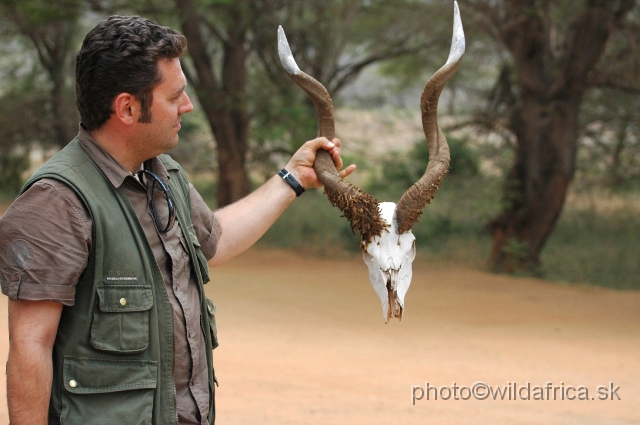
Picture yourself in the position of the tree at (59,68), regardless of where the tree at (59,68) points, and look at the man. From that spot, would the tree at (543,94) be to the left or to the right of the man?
left

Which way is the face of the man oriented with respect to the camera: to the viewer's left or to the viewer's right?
to the viewer's right

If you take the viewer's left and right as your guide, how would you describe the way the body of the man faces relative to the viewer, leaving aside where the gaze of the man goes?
facing the viewer and to the right of the viewer

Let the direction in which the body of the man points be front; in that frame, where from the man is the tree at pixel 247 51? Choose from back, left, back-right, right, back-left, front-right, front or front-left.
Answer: back-left

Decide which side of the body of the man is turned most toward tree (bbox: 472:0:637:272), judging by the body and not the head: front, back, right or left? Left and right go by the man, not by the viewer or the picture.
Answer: left

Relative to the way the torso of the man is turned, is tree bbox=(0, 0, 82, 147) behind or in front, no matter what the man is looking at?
behind
